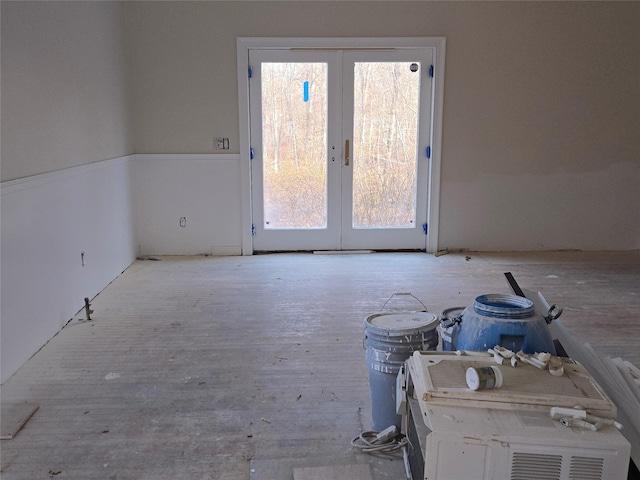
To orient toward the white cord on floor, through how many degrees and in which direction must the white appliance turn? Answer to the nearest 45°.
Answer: approximately 45° to its right

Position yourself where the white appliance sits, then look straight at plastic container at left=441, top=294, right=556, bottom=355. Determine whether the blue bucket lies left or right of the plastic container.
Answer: left

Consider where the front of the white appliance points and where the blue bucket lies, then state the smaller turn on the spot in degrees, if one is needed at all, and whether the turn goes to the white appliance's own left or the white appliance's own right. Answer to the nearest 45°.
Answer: approximately 45° to the white appliance's own right

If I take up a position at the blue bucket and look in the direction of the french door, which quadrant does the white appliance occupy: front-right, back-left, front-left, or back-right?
back-right
